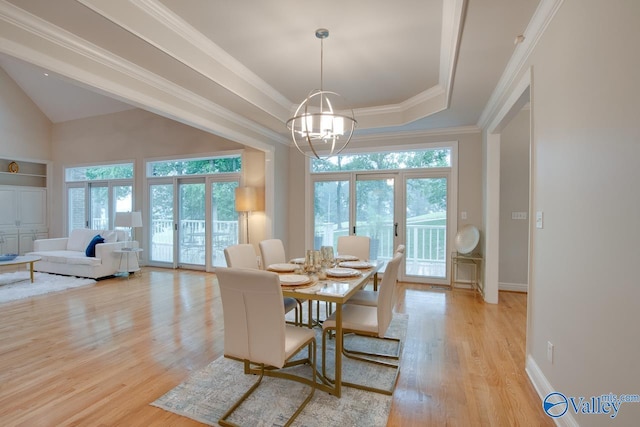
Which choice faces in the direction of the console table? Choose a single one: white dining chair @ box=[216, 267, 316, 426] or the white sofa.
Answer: the white dining chair

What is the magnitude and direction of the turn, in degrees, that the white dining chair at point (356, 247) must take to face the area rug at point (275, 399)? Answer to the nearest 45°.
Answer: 0° — it already faces it

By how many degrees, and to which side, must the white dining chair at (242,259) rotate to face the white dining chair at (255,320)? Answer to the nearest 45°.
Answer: approximately 45° to its right

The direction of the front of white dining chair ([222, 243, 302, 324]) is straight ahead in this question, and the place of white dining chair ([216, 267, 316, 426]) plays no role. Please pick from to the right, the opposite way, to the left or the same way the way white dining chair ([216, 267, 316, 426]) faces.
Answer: to the left

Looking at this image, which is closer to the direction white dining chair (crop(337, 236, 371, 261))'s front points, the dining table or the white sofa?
the dining table

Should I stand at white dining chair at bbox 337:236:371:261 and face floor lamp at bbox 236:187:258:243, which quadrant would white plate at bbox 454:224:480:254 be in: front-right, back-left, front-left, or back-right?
back-right

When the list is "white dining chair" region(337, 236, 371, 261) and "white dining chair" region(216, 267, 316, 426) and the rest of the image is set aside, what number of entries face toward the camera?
1

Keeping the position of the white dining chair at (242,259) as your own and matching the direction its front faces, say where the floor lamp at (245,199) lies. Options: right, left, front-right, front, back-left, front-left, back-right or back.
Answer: back-left

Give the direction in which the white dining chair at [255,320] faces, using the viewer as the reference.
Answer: facing away from the viewer and to the right of the viewer

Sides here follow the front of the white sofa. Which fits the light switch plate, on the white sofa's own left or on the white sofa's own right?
on the white sofa's own left

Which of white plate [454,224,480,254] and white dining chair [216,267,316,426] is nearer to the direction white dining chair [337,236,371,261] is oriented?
the white dining chair

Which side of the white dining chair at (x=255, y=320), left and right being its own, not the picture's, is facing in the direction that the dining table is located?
front

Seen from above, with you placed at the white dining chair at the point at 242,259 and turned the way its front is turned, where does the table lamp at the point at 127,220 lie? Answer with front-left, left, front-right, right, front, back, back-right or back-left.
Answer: back
